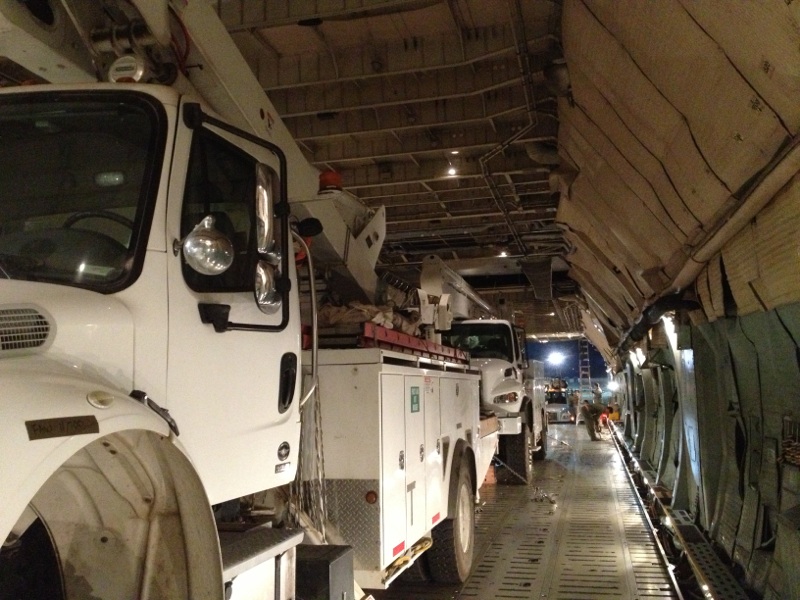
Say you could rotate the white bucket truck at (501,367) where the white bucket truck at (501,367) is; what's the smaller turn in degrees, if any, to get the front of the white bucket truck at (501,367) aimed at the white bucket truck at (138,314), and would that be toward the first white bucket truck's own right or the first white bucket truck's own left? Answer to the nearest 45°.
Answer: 0° — it already faces it

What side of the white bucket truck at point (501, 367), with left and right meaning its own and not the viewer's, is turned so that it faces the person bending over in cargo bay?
back

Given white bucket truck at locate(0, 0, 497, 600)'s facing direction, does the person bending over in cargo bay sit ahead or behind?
behind

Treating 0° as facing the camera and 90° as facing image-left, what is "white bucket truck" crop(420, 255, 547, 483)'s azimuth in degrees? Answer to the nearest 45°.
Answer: approximately 0°

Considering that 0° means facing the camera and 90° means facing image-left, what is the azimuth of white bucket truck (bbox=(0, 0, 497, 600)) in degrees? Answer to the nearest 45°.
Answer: approximately 45°

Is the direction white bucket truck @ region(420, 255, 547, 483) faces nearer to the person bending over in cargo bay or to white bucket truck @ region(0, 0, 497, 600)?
the white bucket truck

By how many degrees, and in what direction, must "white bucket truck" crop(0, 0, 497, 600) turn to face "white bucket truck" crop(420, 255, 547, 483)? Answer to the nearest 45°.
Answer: approximately 180°
